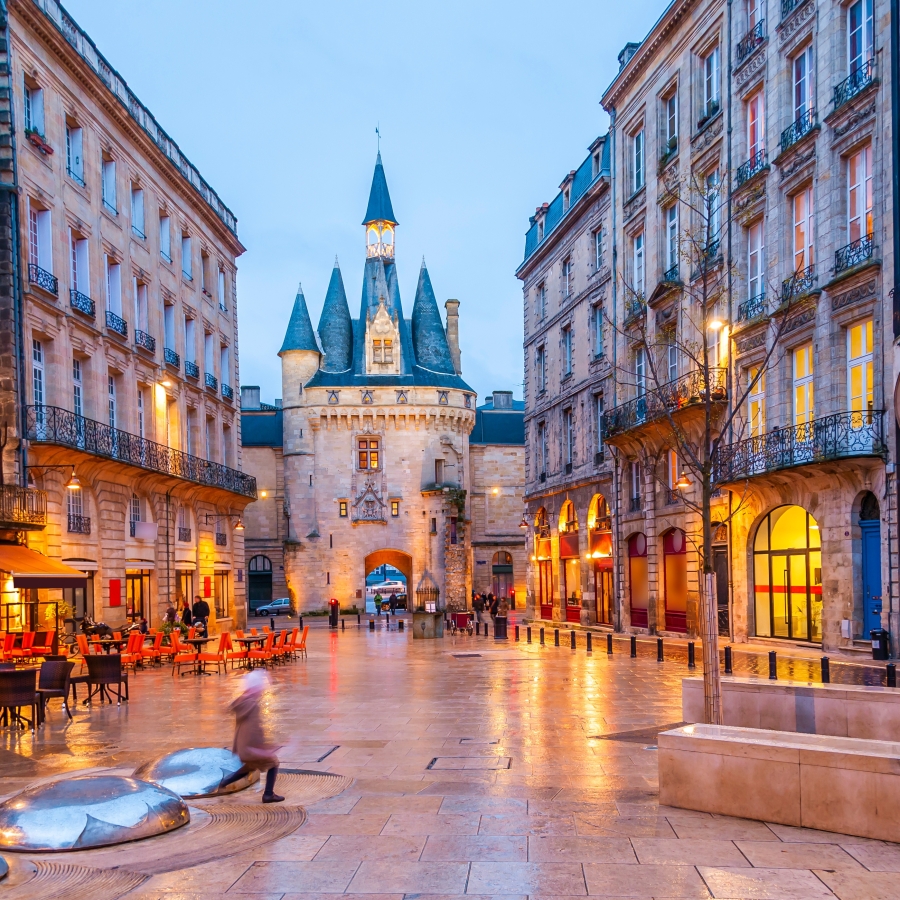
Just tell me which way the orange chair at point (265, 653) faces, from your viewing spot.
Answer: facing to the left of the viewer

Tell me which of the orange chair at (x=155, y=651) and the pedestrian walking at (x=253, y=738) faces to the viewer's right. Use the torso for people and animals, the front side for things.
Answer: the pedestrian walking

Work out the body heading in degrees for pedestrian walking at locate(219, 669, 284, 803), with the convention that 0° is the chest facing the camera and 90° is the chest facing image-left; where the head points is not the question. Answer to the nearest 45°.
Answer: approximately 270°

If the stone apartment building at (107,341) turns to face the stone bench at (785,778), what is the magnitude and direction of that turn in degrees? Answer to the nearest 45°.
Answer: approximately 45° to its right

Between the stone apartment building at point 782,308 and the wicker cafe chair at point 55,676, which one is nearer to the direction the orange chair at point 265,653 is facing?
the wicker cafe chair
